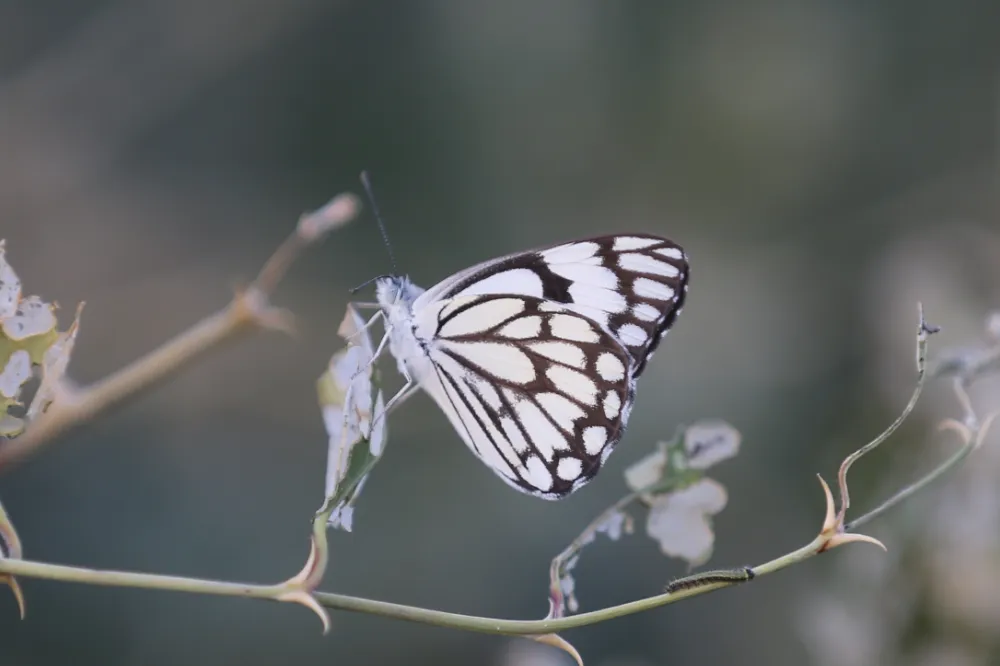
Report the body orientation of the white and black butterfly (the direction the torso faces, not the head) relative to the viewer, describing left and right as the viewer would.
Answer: facing to the left of the viewer
